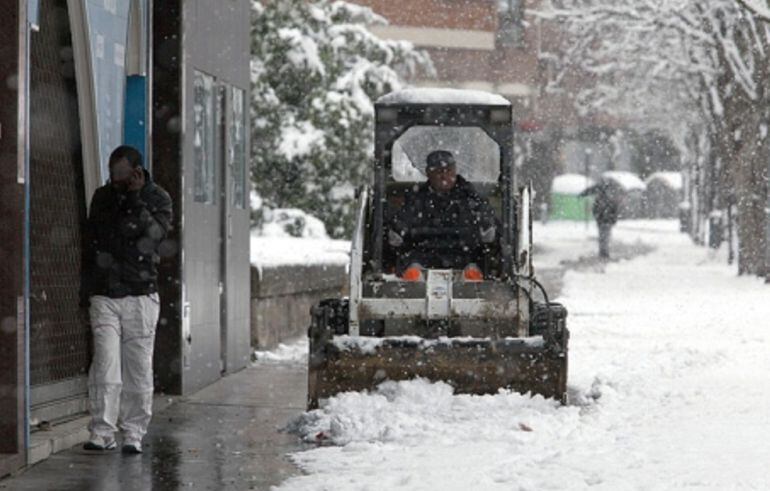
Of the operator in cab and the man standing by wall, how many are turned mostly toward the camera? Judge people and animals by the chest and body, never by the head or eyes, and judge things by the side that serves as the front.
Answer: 2

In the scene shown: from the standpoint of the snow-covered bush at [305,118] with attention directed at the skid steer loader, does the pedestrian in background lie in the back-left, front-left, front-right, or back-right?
back-left

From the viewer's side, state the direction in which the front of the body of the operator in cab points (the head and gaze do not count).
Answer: toward the camera

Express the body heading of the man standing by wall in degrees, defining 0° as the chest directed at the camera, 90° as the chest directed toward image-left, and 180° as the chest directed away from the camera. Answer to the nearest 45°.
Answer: approximately 0°

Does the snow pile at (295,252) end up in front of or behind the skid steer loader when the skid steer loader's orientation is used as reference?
behind

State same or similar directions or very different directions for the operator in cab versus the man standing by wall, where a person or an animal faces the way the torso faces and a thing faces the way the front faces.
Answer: same or similar directions

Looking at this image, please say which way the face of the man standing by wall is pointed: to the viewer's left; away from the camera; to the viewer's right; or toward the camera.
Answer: toward the camera

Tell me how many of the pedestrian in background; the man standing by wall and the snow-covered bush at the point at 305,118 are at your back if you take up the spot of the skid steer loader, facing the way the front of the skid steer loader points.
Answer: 2

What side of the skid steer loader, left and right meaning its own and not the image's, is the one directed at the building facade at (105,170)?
right

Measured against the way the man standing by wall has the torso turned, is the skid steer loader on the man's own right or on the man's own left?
on the man's own left

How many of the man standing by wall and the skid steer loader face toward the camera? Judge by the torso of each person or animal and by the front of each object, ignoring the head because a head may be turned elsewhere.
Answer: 2

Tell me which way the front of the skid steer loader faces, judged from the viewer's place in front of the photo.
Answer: facing the viewer

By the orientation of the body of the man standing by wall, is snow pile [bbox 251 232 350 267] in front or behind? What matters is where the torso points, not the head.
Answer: behind

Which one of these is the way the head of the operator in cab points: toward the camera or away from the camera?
toward the camera
